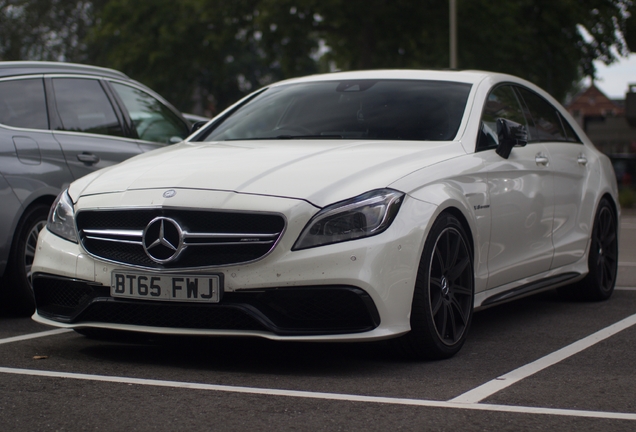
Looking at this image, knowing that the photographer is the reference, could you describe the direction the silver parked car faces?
facing away from the viewer and to the right of the viewer

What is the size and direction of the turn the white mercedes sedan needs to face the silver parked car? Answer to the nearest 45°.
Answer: approximately 90° to its right

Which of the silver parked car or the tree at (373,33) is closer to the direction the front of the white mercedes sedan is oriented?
the silver parked car

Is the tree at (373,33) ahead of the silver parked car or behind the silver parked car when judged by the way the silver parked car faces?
ahead

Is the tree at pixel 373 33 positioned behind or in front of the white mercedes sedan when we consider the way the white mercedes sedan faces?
behind

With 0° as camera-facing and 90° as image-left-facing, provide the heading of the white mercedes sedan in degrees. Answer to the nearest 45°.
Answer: approximately 45°

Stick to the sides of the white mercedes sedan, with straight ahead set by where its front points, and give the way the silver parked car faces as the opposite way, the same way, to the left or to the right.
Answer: the opposite way

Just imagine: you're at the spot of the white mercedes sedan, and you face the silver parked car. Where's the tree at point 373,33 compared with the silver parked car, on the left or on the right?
right

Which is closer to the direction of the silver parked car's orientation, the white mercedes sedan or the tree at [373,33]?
the tree
